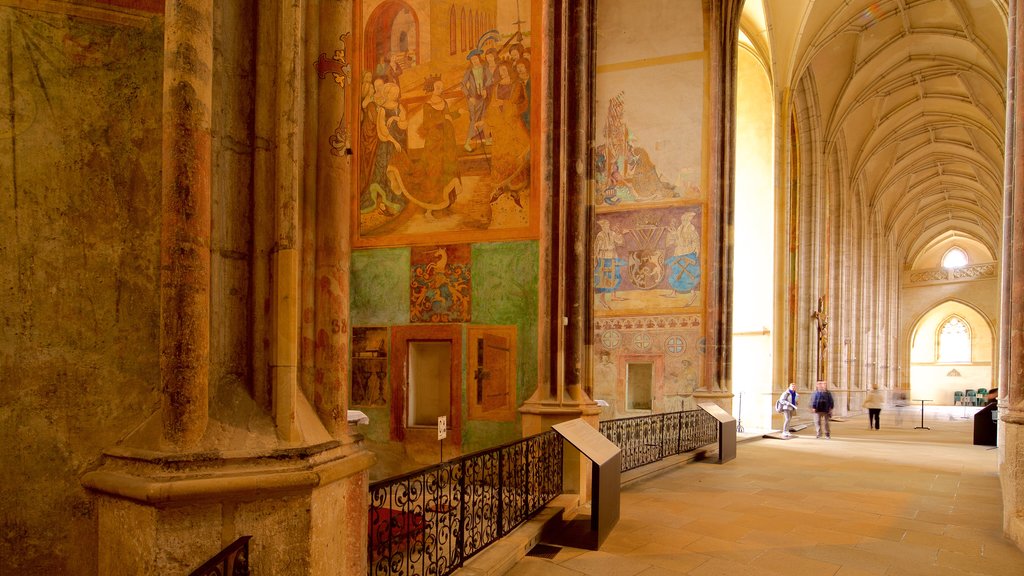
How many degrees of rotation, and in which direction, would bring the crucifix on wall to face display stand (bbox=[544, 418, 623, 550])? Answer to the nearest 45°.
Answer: approximately 45° to its right

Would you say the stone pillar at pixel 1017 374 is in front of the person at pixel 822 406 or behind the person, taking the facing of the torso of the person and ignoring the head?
in front

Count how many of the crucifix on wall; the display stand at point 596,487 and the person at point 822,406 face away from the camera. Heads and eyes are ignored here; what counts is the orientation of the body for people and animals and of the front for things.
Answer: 0

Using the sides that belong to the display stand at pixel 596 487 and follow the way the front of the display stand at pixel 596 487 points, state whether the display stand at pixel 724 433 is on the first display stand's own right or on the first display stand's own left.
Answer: on the first display stand's own left

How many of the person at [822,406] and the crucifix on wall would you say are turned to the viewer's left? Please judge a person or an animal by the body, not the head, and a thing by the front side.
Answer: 0

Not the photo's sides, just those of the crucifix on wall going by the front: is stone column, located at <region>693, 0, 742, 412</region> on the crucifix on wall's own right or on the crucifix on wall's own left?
on the crucifix on wall's own right

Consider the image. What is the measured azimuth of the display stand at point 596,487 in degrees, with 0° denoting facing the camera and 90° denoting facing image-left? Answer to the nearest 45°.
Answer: approximately 315°

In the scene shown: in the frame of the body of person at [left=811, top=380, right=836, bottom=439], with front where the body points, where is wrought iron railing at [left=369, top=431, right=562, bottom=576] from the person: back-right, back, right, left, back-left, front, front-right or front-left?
front

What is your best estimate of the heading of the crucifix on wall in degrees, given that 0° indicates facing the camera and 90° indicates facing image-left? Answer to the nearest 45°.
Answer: approximately 315°

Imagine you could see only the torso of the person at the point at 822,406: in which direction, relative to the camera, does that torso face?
toward the camera
